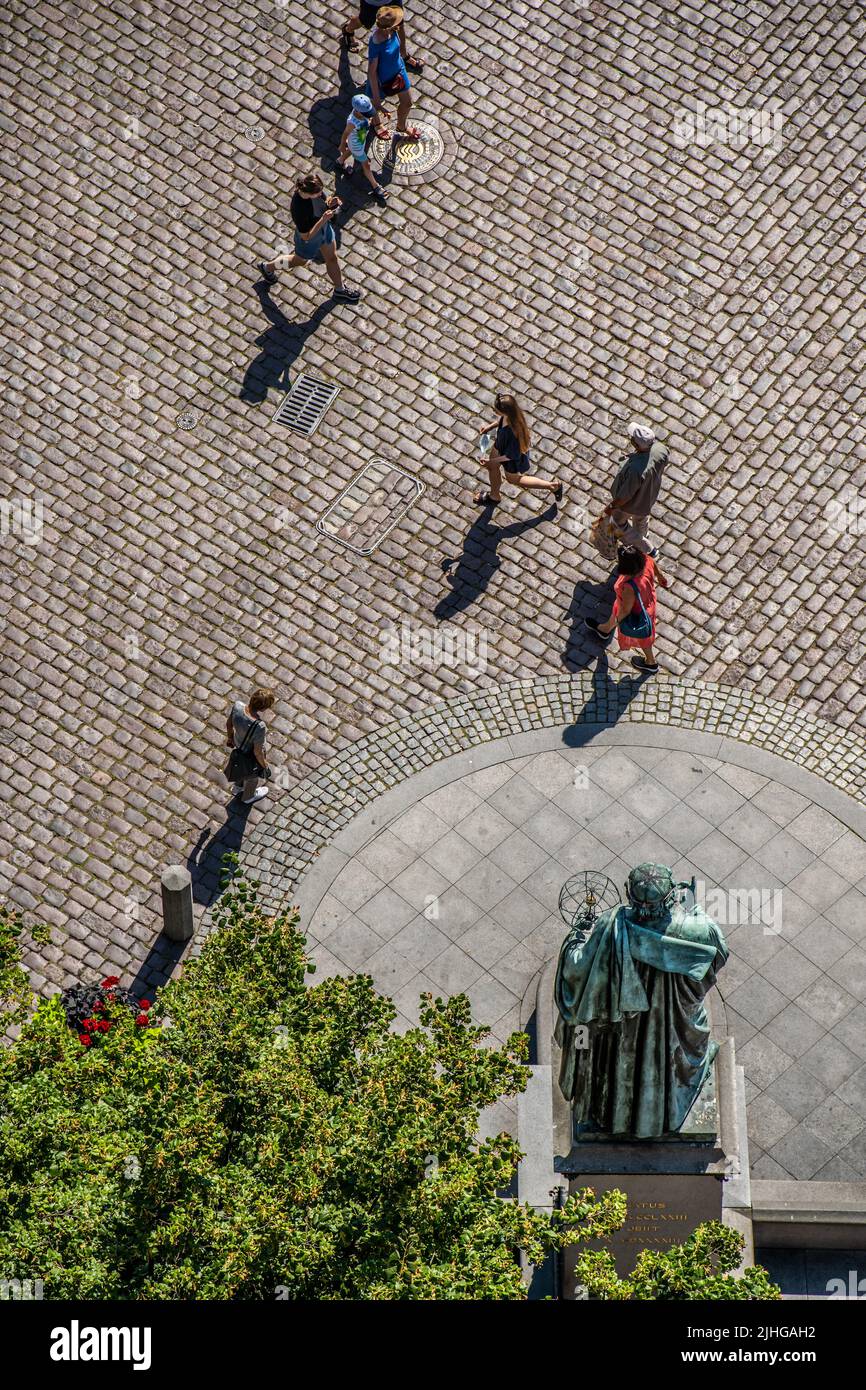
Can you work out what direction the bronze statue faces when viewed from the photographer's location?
facing away from the viewer

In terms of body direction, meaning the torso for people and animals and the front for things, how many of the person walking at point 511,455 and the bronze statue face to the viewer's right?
0

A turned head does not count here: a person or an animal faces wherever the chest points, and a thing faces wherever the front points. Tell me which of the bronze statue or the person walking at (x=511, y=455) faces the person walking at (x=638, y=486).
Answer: the bronze statue

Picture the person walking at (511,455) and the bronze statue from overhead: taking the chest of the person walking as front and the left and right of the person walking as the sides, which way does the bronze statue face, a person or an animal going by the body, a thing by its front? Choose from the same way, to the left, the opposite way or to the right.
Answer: to the right
